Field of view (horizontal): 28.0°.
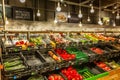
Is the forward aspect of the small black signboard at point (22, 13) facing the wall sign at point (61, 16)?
no

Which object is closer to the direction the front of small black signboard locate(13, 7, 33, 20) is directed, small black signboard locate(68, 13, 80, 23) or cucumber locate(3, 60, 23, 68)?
the cucumber

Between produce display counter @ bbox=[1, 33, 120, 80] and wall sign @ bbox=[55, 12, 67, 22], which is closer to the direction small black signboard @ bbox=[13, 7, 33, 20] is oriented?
the produce display counter

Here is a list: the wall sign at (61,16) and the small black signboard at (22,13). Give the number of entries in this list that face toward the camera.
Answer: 2

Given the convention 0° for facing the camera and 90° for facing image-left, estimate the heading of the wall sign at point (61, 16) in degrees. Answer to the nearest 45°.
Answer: approximately 0°

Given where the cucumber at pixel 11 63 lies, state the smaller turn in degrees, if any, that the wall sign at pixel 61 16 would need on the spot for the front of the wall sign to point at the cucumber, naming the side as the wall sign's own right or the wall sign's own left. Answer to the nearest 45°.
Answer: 0° — it already faces it

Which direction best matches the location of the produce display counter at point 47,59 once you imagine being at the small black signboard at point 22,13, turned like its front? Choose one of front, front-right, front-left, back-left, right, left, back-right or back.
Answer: front

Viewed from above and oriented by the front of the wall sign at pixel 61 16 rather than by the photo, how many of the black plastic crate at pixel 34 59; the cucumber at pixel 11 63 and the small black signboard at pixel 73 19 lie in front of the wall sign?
2

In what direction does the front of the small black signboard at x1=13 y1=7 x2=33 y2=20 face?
toward the camera

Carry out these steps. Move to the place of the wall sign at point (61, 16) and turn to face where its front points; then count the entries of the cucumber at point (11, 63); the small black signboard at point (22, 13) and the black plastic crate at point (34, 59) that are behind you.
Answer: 0

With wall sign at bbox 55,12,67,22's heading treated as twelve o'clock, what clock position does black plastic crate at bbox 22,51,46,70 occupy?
The black plastic crate is roughly at 12 o'clock from the wall sign.

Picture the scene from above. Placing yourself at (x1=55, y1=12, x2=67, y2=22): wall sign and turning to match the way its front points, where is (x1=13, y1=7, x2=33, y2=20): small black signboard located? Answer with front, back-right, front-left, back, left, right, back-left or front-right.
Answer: front-right

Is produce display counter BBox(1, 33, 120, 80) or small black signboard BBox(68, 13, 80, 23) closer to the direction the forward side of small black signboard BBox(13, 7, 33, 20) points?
the produce display counter

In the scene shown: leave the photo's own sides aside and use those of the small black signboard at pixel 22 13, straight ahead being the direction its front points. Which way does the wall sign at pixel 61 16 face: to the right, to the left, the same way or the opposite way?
the same way

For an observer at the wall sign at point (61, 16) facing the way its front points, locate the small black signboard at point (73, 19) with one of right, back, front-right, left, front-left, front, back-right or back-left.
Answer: back-left

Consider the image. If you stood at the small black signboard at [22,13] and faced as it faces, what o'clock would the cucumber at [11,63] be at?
The cucumber is roughly at 12 o'clock from the small black signboard.
